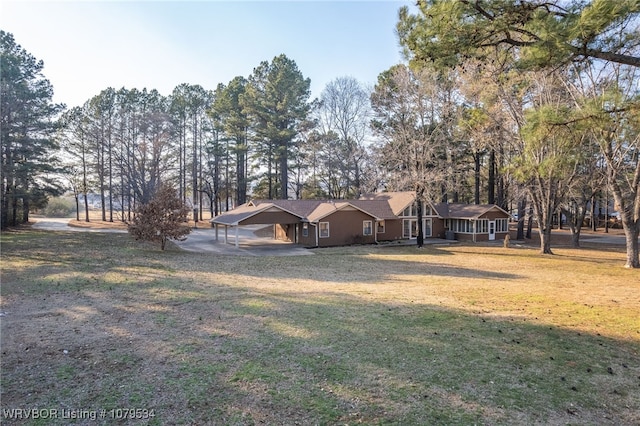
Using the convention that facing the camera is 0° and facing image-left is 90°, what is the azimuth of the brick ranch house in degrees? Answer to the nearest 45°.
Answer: approximately 0°

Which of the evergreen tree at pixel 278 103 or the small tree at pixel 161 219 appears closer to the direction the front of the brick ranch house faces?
the small tree

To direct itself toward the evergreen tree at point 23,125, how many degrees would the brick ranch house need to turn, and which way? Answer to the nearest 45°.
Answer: approximately 90° to its right

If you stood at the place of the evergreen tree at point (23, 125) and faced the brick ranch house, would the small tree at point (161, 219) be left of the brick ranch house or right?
right

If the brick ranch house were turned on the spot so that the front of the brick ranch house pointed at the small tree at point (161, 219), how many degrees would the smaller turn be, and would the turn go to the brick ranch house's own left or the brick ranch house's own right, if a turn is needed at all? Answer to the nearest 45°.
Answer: approximately 45° to the brick ranch house's own right

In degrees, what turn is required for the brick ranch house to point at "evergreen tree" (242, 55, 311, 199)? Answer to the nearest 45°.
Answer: approximately 135° to its right
